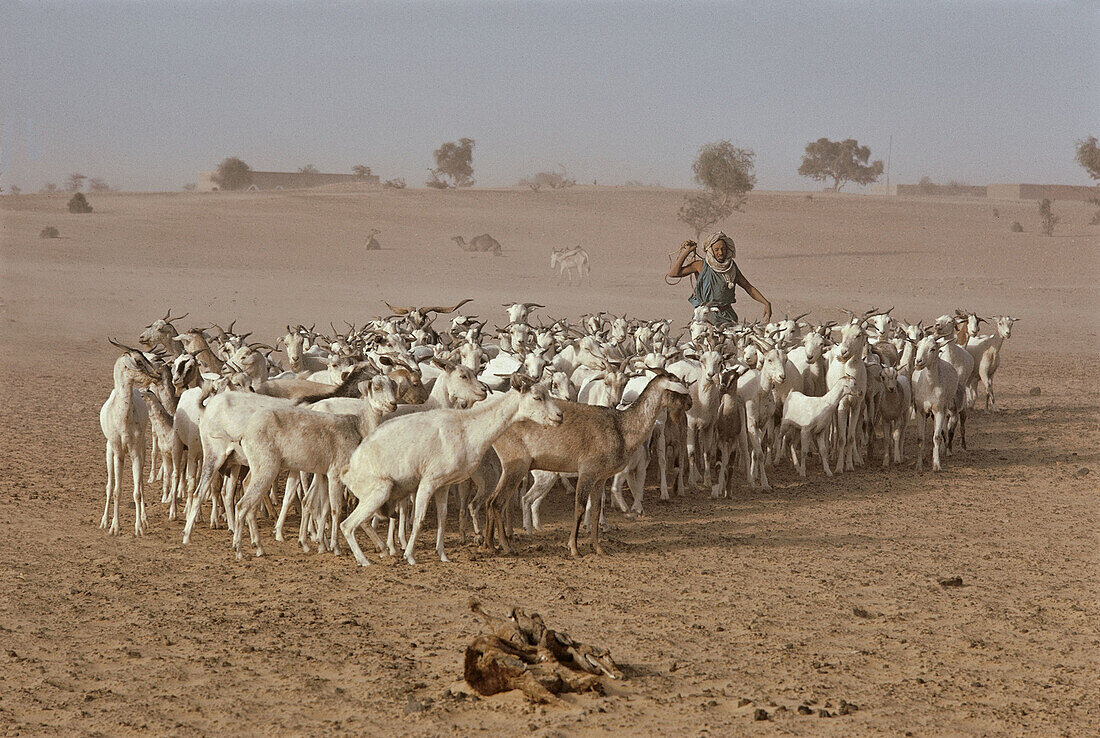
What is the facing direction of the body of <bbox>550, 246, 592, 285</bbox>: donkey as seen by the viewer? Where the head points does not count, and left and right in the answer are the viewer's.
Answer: facing to the left of the viewer

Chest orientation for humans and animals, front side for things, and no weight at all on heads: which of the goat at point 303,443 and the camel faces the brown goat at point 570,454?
the goat

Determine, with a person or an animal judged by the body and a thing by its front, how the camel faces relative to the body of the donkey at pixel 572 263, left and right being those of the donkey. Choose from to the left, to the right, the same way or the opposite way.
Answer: the same way

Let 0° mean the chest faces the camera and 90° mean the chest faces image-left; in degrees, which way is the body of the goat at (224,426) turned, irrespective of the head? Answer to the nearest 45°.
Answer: approximately 270°

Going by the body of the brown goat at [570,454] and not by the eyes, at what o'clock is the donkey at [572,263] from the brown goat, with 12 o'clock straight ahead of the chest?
The donkey is roughly at 9 o'clock from the brown goat.

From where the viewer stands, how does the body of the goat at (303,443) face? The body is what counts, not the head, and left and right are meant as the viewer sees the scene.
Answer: facing to the right of the viewer

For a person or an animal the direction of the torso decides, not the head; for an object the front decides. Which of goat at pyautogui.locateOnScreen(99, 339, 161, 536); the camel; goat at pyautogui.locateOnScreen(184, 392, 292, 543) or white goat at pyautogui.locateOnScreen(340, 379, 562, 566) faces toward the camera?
goat at pyautogui.locateOnScreen(99, 339, 161, 536)

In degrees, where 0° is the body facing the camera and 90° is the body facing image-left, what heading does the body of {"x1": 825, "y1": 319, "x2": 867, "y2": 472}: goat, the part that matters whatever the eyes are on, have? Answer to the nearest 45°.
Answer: approximately 0°

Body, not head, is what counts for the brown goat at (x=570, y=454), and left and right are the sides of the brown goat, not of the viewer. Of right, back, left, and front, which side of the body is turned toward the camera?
right

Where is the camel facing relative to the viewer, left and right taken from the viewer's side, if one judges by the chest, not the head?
facing to the left of the viewer

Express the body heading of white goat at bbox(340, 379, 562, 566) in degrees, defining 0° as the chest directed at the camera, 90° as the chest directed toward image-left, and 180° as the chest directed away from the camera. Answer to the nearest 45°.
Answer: approximately 270°

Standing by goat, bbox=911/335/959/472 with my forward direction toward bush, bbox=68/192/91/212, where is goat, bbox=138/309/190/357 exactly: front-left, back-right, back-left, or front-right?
front-left

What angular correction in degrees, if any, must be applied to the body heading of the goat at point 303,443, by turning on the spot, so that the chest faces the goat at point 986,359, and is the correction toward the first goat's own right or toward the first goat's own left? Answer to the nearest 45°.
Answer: approximately 45° to the first goat's own left

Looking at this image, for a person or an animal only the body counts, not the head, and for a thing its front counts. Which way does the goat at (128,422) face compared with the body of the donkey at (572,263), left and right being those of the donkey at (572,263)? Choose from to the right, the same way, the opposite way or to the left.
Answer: to the left

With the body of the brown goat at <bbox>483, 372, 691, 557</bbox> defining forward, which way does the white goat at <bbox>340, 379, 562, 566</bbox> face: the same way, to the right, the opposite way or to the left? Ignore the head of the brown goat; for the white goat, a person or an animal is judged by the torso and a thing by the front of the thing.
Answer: the same way
